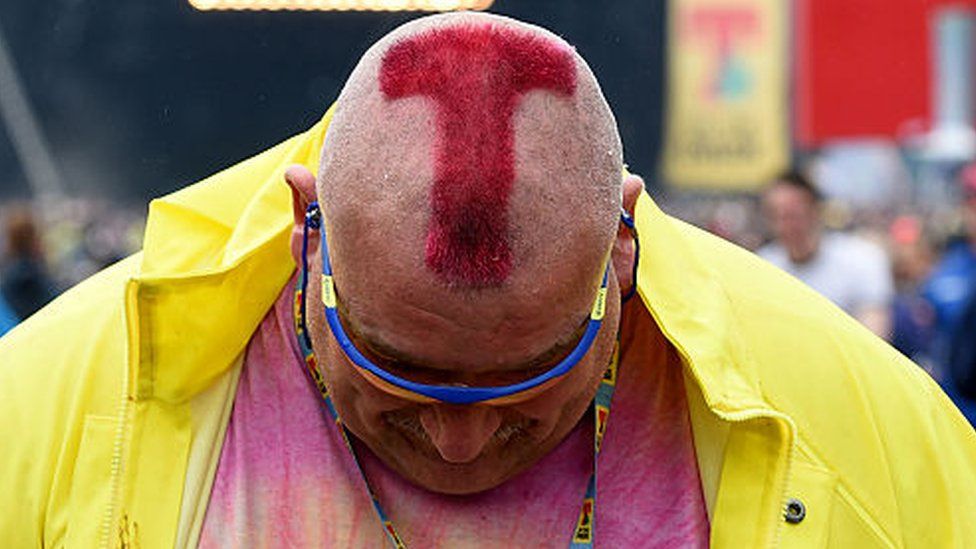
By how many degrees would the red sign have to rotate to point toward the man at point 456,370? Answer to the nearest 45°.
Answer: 0° — it already faces them

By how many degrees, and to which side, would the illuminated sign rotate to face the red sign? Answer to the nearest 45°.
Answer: approximately 135° to its left

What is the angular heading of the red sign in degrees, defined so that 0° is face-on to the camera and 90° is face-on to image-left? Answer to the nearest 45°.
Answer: approximately 0°

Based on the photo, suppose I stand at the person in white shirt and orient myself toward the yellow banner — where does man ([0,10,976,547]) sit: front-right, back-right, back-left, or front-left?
back-left

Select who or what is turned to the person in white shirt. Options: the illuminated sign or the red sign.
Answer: the red sign

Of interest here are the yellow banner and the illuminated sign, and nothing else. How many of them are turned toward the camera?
2

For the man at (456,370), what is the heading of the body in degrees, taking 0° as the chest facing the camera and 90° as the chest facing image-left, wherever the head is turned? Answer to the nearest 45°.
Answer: approximately 0°
